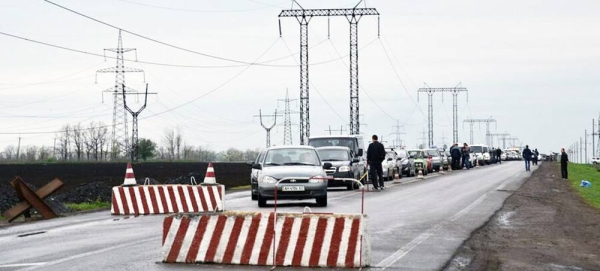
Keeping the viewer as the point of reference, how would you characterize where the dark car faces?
facing the viewer and to the left of the viewer

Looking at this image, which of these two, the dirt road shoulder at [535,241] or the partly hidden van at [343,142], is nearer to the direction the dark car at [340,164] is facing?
the dirt road shoulder

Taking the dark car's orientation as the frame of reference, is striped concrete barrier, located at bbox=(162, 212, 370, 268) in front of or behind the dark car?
in front

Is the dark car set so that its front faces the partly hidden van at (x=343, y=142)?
no

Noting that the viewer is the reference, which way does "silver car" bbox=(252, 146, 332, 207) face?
facing the viewer

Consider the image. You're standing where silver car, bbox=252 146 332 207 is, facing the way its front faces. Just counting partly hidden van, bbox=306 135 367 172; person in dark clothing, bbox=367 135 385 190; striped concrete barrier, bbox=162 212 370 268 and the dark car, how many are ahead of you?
1

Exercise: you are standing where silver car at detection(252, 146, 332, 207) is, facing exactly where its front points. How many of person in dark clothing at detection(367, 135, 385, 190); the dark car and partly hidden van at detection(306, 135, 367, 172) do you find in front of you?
0

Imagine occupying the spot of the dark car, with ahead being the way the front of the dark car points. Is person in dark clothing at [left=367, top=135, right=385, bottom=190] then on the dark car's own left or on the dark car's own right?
on the dark car's own left

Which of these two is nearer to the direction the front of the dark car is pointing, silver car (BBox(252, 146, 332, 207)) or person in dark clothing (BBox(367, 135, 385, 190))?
the silver car

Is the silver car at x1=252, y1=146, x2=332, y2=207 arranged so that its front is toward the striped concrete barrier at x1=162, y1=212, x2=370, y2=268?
yes

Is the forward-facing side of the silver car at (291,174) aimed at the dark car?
no

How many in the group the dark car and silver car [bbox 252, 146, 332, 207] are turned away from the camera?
0
